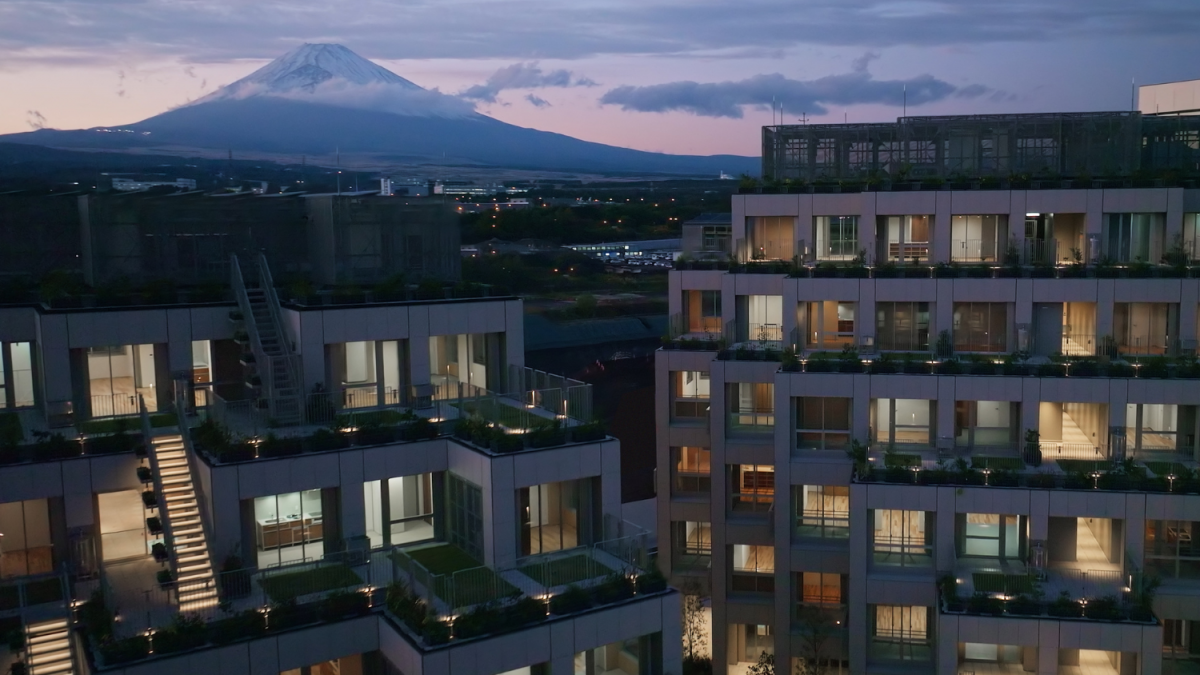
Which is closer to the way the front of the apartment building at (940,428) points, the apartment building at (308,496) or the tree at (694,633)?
the apartment building

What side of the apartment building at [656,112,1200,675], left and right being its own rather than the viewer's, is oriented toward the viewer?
front

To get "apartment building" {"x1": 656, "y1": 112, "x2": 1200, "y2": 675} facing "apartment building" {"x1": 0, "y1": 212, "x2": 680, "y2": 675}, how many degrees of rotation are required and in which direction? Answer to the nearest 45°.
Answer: approximately 45° to its right
